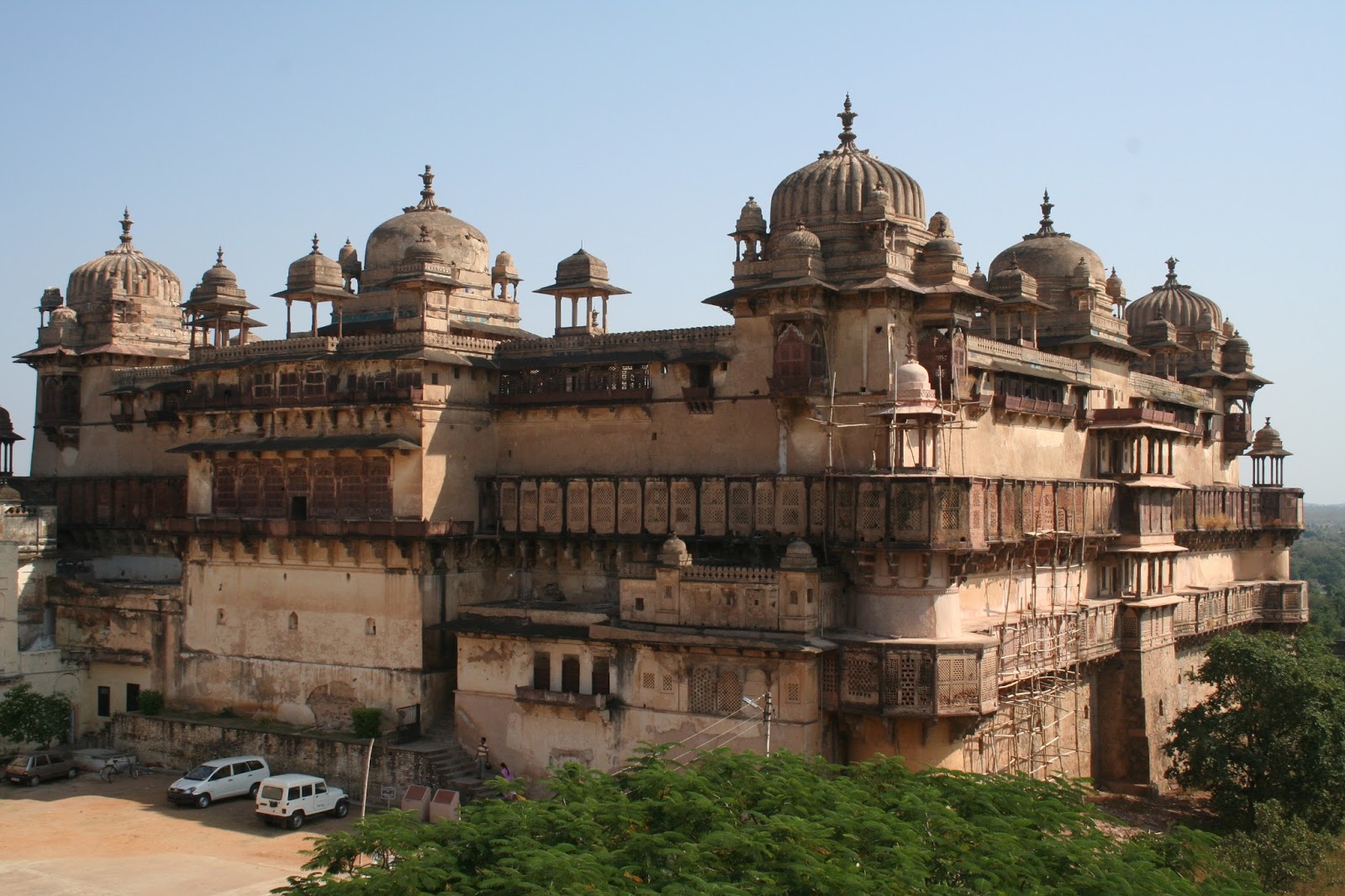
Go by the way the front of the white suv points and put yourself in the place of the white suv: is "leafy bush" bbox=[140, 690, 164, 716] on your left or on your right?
on your right

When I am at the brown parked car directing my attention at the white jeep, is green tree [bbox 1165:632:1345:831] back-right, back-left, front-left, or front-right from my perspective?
front-left

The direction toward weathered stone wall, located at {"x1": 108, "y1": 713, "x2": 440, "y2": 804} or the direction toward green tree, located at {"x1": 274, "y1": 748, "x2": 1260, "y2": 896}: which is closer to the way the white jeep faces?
the weathered stone wall

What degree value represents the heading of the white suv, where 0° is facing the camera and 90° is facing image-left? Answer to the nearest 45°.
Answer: approximately 45°

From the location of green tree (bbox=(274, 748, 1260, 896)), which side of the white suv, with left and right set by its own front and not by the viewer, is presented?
left
